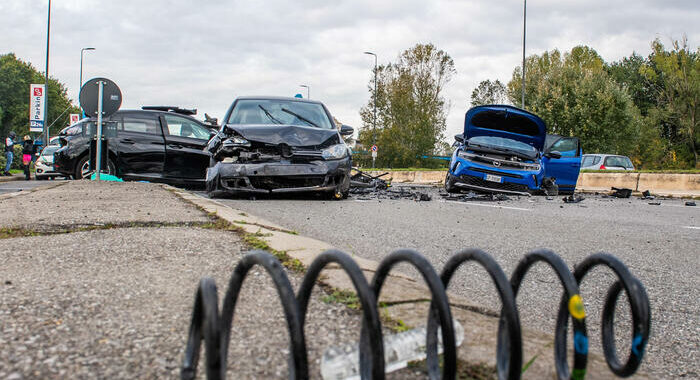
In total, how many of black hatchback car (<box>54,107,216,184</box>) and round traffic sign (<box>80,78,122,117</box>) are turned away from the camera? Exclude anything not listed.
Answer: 1

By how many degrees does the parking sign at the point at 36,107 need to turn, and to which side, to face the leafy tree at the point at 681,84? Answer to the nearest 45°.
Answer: approximately 90° to its left

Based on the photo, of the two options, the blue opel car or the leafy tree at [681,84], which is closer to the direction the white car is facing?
the blue opel car

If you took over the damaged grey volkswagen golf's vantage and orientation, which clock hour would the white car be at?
The white car is roughly at 5 o'clock from the damaged grey volkswagen golf.

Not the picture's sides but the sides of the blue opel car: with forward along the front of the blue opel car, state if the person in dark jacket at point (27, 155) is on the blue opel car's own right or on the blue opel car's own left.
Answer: on the blue opel car's own right

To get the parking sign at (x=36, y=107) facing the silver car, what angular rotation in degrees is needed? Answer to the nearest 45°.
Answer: approximately 45° to its left
